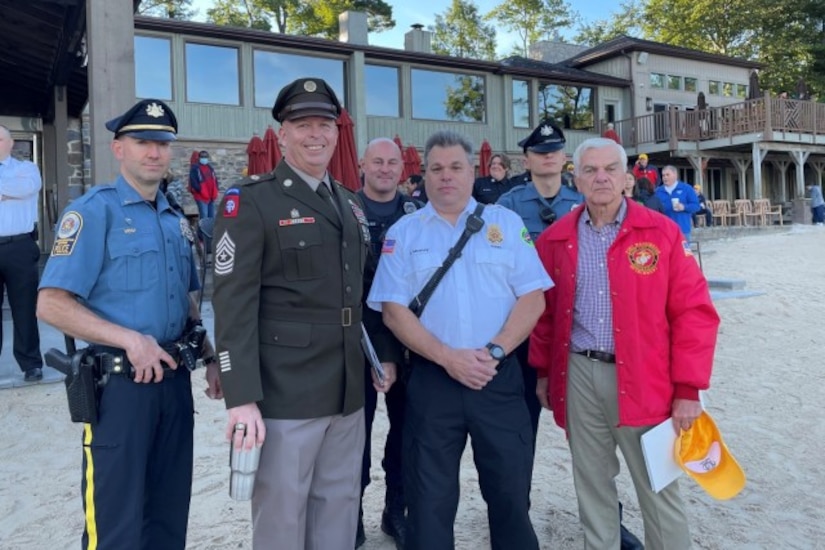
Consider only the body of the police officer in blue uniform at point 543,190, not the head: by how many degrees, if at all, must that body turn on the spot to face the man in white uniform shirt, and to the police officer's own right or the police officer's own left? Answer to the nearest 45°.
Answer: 0° — they already face them

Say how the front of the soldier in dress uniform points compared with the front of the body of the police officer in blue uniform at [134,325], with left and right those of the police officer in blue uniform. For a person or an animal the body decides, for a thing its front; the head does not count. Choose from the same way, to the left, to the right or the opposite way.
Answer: the same way

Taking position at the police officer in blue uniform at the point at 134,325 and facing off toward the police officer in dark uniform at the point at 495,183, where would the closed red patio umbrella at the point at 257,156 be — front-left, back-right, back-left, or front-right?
front-left

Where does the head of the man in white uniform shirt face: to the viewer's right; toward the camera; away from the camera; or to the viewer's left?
toward the camera

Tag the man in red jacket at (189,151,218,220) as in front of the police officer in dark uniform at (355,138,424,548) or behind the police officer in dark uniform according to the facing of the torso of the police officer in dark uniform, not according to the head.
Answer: behind

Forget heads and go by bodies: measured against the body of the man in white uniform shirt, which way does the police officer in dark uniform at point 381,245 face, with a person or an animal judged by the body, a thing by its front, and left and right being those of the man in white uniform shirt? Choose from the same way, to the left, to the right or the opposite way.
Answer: the same way

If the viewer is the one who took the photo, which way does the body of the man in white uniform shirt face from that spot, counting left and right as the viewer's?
facing the viewer

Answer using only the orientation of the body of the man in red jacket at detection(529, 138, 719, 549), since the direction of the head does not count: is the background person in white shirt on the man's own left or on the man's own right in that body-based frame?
on the man's own right

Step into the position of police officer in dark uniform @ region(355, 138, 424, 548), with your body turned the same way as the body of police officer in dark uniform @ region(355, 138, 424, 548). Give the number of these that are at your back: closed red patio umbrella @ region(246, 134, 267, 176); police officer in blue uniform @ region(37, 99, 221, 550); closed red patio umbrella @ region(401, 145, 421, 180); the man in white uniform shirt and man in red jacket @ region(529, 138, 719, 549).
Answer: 2

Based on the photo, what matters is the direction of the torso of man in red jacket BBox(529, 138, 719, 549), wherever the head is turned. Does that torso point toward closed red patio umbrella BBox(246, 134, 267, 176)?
no

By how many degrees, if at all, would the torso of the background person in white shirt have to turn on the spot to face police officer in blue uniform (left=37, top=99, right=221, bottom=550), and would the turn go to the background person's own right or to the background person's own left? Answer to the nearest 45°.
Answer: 0° — they already face them

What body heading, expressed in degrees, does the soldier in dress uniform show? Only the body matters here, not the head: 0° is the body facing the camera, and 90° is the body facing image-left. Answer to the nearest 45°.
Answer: approximately 315°

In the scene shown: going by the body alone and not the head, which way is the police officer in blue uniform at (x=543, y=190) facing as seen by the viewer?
toward the camera

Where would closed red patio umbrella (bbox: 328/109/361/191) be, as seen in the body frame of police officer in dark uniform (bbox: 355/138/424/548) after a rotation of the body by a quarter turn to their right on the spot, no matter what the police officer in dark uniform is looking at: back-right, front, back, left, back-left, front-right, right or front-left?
right
